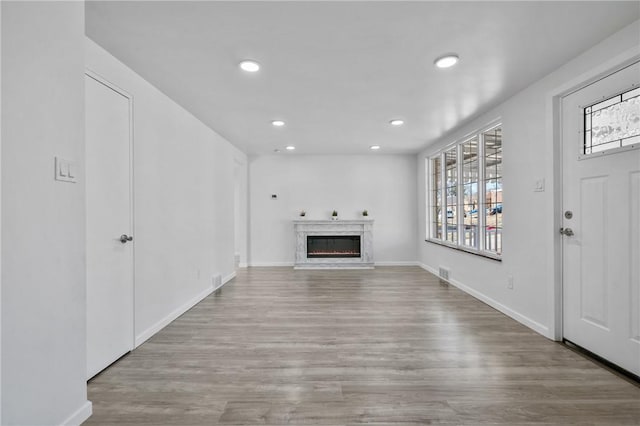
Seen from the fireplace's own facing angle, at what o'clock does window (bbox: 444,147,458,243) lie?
The window is roughly at 10 o'clock from the fireplace.

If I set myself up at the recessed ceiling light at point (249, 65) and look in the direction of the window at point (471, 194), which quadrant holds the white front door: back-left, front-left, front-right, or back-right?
front-right

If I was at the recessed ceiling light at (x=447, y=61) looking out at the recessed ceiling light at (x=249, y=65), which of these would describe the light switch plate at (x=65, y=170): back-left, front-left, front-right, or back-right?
front-left

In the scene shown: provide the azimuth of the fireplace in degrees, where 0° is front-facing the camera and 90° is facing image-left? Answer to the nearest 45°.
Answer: approximately 0°

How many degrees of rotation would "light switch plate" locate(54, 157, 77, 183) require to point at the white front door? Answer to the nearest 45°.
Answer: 0° — it already faces it

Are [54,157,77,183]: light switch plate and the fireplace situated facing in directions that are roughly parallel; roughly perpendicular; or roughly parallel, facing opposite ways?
roughly perpendicular

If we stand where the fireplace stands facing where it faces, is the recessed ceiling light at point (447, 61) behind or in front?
in front

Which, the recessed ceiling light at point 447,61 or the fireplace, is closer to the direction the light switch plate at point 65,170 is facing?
the recessed ceiling light

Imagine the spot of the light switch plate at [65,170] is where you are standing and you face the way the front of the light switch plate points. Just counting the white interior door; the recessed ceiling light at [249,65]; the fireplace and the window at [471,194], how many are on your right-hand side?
0

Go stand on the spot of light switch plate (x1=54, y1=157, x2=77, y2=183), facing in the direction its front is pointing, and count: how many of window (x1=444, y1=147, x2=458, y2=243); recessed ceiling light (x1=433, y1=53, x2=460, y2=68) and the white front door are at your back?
0

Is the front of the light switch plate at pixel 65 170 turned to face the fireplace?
no

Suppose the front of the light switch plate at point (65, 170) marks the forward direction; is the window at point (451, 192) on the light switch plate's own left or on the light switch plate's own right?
on the light switch plate's own left

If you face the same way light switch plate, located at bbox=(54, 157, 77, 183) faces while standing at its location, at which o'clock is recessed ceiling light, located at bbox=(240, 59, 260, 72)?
The recessed ceiling light is roughly at 10 o'clock from the light switch plate.

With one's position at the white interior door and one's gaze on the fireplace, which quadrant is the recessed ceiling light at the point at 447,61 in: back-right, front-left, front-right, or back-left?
front-right

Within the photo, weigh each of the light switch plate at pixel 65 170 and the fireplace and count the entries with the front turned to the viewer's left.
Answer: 0

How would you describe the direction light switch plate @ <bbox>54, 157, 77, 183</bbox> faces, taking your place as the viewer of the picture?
facing the viewer and to the right of the viewer

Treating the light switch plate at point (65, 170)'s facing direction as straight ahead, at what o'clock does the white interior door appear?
The white interior door is roughly at 8 o'clock from the light switch plate.

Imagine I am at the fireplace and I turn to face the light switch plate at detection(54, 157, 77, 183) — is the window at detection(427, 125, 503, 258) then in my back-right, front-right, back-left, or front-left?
front-left

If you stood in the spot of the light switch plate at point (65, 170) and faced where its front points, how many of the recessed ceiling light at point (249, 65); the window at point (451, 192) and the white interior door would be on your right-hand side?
0

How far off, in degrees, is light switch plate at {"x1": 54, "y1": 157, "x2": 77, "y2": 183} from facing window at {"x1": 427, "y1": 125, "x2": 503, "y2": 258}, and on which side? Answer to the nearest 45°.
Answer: approximately 45° to its left

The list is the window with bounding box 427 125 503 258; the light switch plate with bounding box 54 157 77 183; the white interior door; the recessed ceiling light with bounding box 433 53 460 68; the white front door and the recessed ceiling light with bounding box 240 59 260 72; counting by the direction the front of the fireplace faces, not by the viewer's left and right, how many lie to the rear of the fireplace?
0

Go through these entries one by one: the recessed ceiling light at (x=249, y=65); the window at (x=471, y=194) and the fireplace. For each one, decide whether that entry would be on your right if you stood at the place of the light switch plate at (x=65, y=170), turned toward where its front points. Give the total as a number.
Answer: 0
